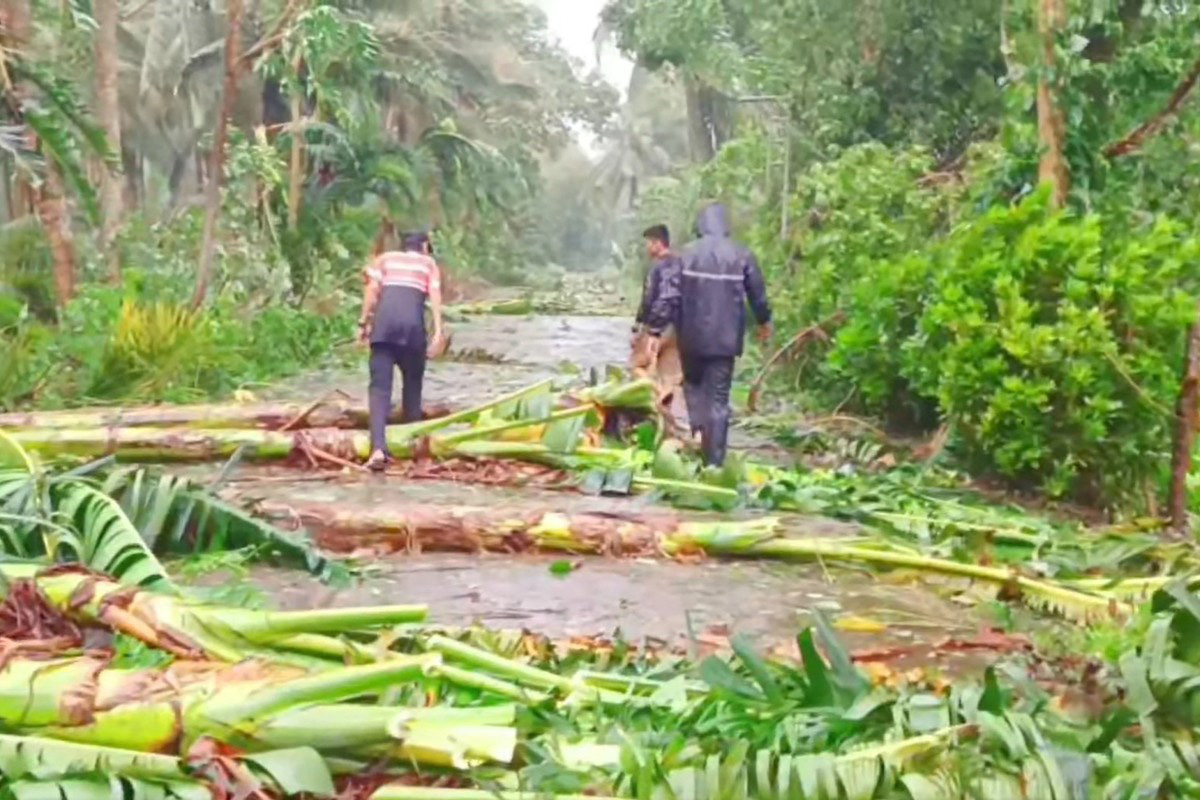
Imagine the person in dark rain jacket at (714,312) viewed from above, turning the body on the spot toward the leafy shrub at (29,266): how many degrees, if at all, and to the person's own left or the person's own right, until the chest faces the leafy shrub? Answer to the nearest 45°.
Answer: approximately 45° to the person's own left

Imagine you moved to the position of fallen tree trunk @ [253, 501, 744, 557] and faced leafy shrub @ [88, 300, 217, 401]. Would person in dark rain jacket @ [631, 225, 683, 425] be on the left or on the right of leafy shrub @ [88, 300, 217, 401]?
right

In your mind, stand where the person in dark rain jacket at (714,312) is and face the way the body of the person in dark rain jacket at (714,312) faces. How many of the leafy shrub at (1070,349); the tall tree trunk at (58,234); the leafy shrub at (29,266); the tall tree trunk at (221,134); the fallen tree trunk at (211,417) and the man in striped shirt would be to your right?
1

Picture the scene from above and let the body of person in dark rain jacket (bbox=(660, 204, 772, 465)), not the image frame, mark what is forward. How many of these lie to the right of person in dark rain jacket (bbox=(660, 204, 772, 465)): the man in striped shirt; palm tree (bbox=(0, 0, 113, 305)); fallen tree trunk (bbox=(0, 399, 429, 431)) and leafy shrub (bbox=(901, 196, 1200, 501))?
1

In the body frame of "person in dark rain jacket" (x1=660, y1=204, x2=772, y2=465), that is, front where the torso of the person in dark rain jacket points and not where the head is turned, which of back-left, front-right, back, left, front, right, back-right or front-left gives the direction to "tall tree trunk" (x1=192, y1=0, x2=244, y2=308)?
front-left

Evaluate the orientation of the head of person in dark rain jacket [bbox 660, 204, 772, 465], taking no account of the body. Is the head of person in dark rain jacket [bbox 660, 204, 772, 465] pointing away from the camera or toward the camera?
away from the camera

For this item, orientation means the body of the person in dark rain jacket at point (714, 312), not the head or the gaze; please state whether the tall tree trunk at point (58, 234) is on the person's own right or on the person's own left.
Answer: on the person's own left

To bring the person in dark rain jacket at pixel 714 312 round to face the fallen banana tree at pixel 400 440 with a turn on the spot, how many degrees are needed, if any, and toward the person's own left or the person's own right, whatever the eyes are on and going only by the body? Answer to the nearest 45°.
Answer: approximately 135° to the person's own left

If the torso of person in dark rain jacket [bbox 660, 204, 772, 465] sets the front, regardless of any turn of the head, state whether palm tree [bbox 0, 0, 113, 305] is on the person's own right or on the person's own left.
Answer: on the person's own left

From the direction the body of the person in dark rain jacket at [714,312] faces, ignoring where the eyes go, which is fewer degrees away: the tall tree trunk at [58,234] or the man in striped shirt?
the tall tree trunk

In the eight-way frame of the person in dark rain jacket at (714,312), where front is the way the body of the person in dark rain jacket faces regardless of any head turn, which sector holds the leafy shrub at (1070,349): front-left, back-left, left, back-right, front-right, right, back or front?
right

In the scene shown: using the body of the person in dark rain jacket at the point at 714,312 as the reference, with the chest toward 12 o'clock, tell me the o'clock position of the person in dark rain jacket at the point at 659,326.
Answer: the person in dark rain jacket at the point at 659,326 is roughly at 11 o'clock from the person in dark rain jacket at the point at 714,312.

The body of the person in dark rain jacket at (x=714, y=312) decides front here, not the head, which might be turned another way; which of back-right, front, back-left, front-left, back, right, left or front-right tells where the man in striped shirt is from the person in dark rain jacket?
left

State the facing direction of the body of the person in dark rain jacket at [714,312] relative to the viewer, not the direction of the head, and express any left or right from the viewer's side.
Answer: facing away from the viewer
